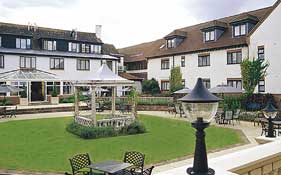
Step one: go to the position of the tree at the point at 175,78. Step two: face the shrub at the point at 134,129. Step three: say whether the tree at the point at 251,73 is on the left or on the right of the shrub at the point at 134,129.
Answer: left

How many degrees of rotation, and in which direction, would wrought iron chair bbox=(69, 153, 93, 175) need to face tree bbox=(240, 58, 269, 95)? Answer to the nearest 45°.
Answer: approximately 90° to its left

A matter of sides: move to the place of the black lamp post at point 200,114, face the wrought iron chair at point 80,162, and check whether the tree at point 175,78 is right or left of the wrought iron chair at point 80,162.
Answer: right

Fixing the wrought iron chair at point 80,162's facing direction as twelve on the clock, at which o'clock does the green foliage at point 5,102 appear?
The green foliage is roughly at 7 o'clock from the wrought iron chair.

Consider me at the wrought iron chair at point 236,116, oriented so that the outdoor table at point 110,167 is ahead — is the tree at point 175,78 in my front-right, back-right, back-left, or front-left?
back-right

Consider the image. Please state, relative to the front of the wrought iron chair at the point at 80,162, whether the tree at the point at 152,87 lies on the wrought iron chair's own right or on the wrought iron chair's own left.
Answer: on the wrought iron chair's own left

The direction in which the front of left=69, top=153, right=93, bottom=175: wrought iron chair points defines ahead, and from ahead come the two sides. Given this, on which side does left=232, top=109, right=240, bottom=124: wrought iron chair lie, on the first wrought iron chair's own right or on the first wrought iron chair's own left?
on the first wrought iron chair's own left

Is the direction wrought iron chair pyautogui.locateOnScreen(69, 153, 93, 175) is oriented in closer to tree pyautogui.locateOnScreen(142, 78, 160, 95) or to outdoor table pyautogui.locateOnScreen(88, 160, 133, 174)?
the outdoor table

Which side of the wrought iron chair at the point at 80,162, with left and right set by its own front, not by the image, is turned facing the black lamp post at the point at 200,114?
front

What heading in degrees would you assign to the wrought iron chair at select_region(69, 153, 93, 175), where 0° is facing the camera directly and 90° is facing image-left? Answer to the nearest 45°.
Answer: approximately 315°

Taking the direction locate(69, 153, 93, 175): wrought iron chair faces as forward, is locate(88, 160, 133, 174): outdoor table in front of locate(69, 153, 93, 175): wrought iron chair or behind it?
in front

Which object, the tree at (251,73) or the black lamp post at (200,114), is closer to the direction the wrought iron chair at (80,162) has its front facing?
the black lamp post
